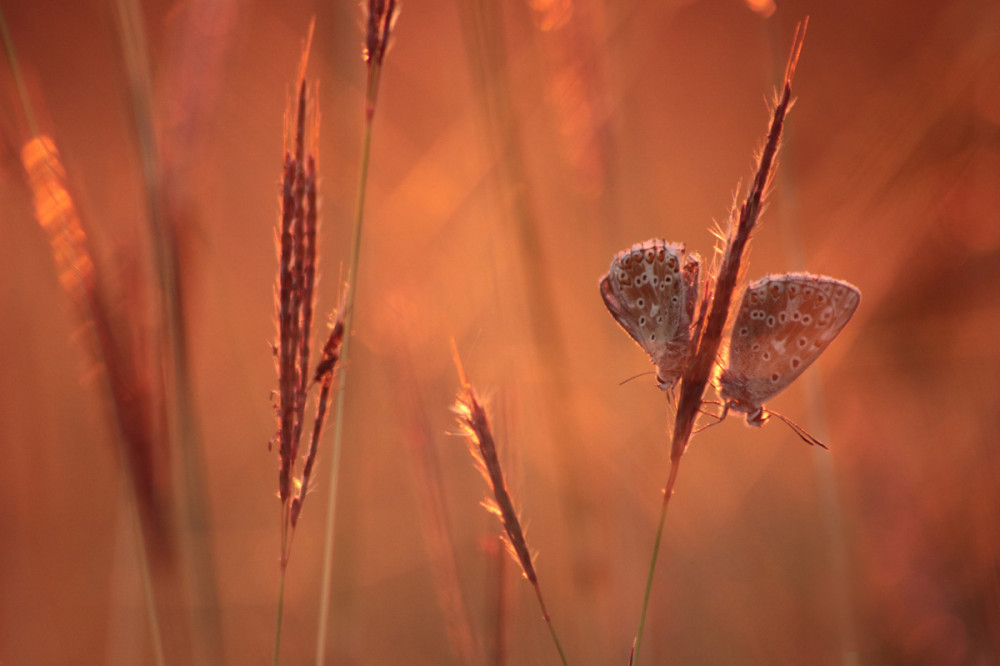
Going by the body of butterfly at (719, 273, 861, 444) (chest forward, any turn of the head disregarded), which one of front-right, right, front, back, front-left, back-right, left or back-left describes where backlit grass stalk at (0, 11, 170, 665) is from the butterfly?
back-right

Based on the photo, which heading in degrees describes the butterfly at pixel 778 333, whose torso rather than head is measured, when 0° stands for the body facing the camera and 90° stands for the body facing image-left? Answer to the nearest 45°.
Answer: approximately 270°

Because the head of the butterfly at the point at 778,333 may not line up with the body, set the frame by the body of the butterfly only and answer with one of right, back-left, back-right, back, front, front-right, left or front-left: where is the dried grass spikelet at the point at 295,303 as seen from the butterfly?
back-right
